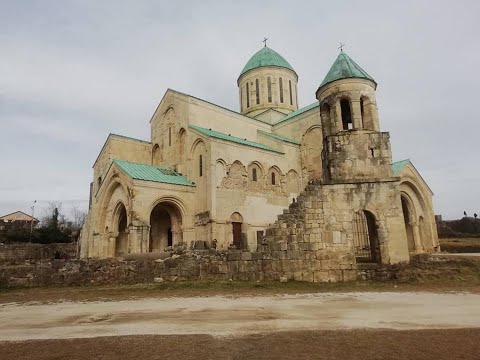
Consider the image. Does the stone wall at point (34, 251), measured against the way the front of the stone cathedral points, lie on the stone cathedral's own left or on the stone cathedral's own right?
on the stone cathedral's own right
